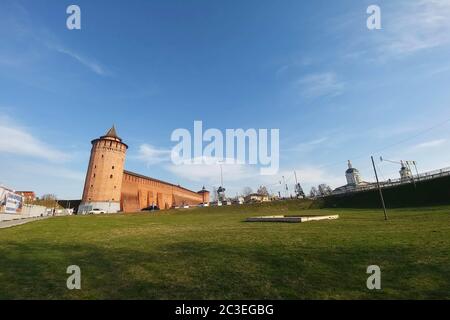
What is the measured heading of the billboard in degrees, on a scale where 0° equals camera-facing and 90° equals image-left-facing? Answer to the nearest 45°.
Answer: approximately 315°
